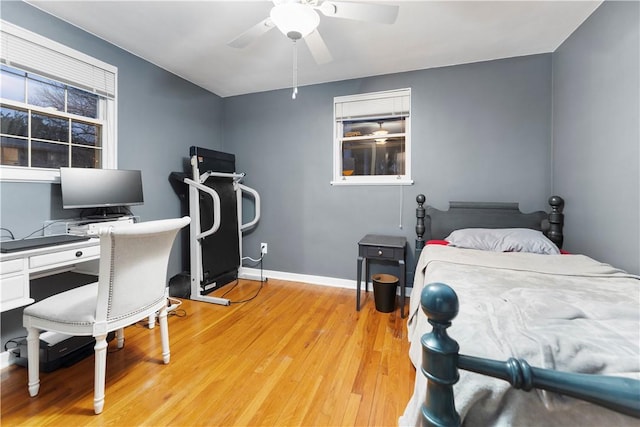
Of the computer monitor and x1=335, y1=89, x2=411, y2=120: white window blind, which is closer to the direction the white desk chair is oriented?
the computer monitor

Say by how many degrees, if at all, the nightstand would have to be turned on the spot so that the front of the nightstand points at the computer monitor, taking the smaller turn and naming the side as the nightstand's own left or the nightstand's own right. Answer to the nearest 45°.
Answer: approximately 45° to the nightstand's own right

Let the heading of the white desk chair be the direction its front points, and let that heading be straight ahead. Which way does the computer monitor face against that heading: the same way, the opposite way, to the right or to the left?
the opposite way

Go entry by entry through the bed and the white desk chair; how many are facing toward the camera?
1

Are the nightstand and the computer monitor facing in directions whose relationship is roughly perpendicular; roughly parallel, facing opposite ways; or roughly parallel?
roughly perpendicular

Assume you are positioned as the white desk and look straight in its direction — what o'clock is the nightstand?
The nightstand is roughly at 11 o'clock from the white desk.

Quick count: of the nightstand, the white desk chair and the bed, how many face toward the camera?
2

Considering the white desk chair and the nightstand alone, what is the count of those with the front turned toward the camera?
1
